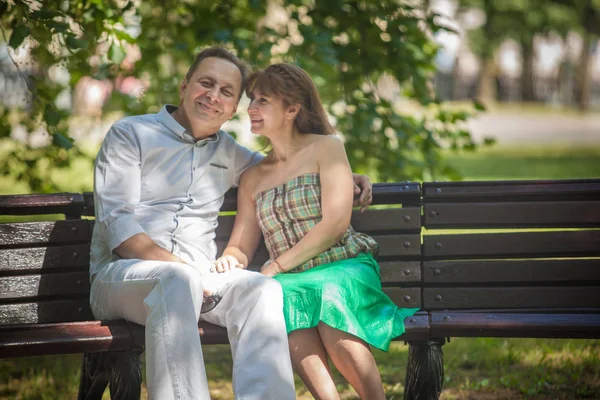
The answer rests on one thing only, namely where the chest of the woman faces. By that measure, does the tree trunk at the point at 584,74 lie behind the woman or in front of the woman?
behind

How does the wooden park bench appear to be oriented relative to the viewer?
toward the camera

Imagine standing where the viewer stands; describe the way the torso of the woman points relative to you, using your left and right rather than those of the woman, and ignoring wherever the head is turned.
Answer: facing the viewer and to the left of the viewer

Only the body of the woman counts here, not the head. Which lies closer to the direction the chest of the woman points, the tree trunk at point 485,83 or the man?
the man

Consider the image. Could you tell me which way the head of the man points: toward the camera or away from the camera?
toward the camera

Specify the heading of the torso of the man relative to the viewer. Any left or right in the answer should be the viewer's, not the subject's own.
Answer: facing the viewer and to the right of the viewer

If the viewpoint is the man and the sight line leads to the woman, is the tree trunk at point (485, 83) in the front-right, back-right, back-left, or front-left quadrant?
front-left
